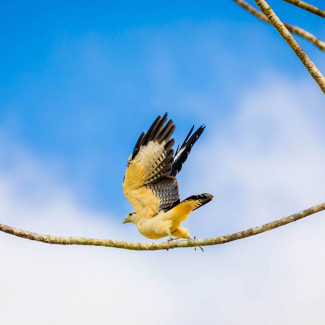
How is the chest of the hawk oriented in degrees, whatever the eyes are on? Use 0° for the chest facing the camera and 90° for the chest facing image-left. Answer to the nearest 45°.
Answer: approximately 90°
